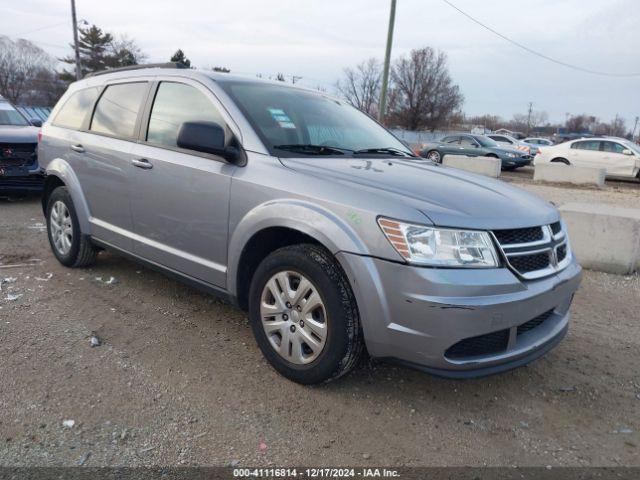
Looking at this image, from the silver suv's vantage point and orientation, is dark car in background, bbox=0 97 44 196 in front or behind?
behind

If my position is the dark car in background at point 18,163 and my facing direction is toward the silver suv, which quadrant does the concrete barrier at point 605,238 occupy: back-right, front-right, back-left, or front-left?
front-left

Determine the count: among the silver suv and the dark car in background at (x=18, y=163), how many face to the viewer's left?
0

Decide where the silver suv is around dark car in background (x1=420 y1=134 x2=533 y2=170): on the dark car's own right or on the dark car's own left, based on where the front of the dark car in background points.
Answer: on the dark car's own right

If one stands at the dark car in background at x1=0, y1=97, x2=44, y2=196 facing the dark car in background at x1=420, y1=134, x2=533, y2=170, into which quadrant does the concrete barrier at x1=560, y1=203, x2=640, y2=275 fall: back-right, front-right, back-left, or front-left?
front-right

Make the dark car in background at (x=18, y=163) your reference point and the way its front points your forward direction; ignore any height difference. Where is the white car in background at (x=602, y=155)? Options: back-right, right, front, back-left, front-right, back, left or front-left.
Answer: left

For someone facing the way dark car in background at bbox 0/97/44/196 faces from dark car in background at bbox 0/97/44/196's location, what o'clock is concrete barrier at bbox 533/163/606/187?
The concrete barrier is roughly at 9 o'clock from the dark car in background.

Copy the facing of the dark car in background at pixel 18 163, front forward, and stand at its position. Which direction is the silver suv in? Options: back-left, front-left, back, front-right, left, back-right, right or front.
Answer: front

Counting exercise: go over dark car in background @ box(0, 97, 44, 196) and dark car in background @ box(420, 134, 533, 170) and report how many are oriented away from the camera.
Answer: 0

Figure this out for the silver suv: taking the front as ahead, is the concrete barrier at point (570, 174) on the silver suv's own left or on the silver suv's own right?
on the silver suv's own left

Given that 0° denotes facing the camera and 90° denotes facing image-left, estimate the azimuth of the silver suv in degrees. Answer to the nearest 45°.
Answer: approximately 315°

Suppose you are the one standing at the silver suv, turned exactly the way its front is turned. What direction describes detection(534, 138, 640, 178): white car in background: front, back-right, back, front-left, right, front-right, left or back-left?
left

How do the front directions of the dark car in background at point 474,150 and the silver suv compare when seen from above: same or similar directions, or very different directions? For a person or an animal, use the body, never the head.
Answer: same or similar directions

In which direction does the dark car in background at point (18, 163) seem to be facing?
toward the camera

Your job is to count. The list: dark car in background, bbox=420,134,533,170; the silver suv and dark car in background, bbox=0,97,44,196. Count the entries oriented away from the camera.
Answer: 0

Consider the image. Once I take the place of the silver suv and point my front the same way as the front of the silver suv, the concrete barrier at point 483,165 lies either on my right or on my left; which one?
on my left
